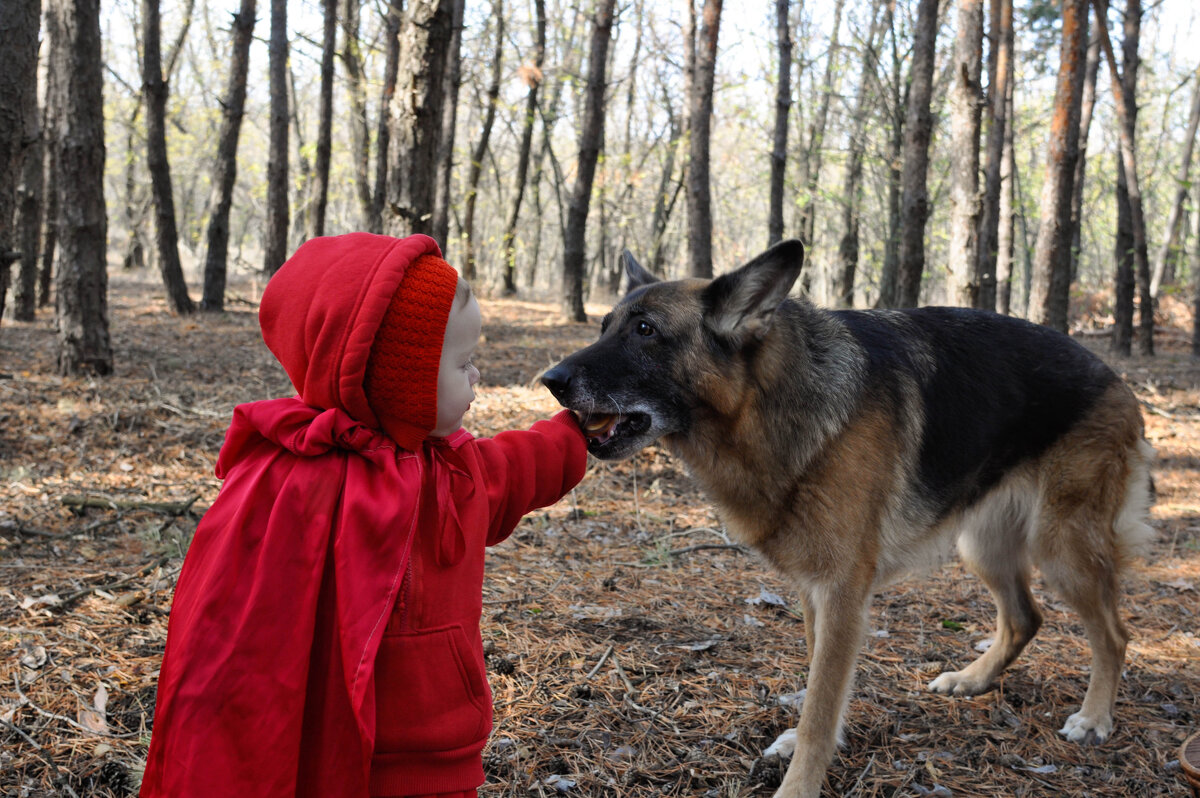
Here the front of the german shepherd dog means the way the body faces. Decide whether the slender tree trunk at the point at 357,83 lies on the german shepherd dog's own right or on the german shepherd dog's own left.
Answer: on the german shepherd dog's own right

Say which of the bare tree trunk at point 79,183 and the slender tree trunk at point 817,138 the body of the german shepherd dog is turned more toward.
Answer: the bare tree trunk

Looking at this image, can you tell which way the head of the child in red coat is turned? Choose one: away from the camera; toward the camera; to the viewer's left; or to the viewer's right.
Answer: to the viewer's right

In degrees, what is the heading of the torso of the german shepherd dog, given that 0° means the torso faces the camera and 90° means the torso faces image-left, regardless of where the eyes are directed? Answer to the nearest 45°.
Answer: approximately 45°

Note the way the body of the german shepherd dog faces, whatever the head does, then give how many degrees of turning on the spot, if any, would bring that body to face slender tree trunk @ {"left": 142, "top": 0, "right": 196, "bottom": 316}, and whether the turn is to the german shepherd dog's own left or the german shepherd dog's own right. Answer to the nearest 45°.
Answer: approximately 90° to the german shepherd dog's own right

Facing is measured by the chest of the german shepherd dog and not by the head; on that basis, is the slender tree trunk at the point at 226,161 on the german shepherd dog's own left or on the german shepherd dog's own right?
on the german shepherd dog's own right

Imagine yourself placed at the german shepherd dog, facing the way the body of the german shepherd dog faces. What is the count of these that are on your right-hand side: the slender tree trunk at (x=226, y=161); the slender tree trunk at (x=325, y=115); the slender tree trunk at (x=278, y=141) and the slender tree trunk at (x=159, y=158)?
4

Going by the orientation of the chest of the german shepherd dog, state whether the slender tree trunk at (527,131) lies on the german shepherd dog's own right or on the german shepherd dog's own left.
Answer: on the german shepherd dog's own right

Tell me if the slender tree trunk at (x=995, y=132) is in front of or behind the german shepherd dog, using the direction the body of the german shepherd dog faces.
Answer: behind

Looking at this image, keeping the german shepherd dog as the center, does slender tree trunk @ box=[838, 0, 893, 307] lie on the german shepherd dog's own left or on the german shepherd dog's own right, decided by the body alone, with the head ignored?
on the german shepherd dog's own right
